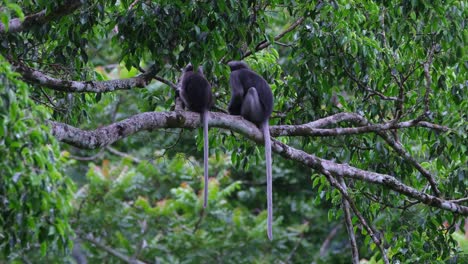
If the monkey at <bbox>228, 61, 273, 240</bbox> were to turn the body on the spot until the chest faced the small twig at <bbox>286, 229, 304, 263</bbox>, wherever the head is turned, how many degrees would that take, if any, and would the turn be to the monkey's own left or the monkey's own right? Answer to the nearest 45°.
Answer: approximately 90° to the monkey's own right

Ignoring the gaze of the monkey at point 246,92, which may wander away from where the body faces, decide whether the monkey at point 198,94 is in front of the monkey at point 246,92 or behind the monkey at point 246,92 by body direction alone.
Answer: in front

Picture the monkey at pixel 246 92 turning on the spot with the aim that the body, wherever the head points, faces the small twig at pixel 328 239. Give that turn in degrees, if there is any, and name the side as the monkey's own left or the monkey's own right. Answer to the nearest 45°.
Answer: approximately 90° to the monkey's own right

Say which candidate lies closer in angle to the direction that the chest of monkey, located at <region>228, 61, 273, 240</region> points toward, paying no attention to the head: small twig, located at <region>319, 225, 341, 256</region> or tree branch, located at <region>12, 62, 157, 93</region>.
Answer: the tree branch

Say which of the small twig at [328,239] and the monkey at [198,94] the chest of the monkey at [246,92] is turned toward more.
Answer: the monkey
